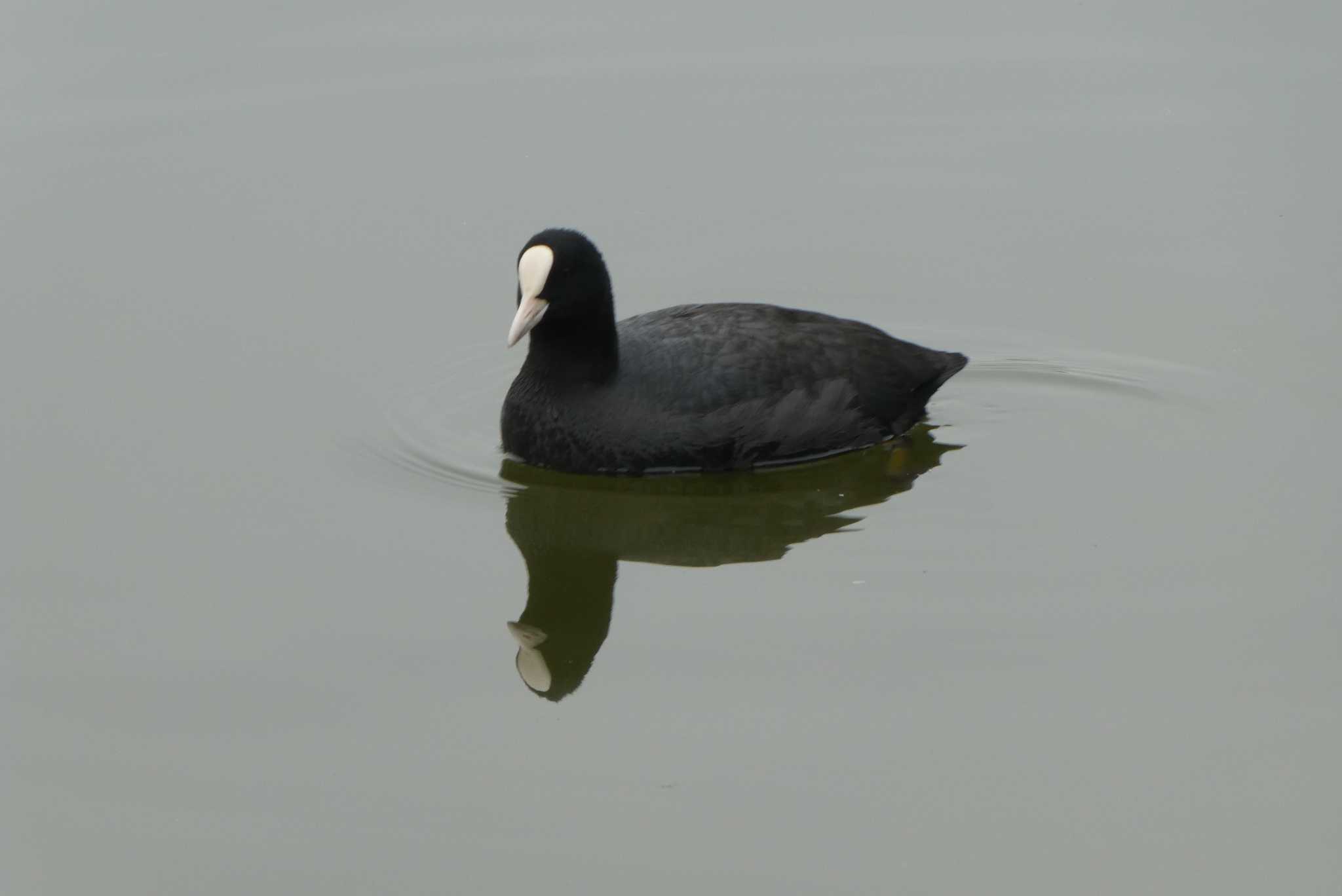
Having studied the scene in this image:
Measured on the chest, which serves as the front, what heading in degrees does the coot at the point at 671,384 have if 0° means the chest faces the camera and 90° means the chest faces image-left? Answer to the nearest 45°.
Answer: approximately 90°
